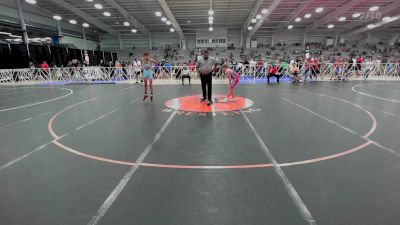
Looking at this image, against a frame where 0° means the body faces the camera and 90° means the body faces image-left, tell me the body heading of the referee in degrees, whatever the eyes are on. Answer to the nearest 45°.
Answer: approximately 0°

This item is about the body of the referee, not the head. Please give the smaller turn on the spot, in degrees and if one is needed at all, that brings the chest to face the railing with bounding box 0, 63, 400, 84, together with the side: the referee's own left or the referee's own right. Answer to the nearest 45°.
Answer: approximately 135° to the referee's own right
